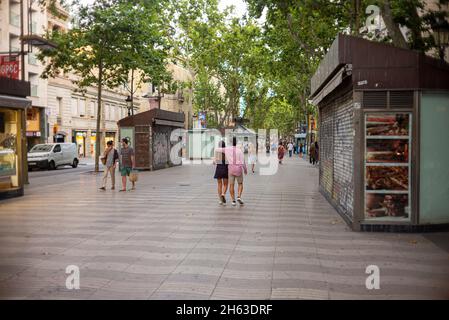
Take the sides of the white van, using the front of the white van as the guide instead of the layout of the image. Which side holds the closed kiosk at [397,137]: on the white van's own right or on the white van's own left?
on the white van's own left

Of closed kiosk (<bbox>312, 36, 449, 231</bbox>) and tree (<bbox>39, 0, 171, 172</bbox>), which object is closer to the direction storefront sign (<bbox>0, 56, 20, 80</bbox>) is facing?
the closed kiosk

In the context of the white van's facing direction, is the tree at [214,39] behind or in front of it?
behind

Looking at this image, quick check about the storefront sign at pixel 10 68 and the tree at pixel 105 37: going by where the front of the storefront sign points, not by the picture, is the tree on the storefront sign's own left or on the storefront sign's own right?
on the storefront sign's own left

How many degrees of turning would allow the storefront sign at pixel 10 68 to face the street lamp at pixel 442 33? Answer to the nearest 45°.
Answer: approximately 45° to its left
